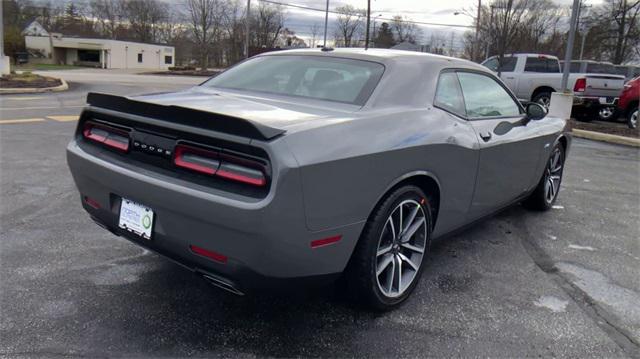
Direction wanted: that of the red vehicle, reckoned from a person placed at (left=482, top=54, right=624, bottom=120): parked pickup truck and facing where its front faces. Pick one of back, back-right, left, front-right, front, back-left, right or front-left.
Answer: back

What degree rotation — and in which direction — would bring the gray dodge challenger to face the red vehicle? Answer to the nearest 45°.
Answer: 0° — it already faces it

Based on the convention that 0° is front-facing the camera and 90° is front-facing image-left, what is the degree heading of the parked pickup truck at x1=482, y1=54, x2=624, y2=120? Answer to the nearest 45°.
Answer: approximately 135°

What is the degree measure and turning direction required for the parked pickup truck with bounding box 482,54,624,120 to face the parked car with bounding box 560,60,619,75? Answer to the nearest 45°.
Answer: approximately 90° to its right

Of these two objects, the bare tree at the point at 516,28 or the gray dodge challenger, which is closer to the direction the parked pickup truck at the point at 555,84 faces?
the bare tree

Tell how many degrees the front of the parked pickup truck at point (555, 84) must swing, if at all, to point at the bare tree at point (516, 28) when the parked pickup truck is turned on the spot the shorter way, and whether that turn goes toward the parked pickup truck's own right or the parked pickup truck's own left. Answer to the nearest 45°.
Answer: approximately 45° to the parked pickup truck's own right

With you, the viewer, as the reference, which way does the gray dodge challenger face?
facing away from the viewer and to the right of the viewer

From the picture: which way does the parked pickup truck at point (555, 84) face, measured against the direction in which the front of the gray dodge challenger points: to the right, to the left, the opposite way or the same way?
to the left
